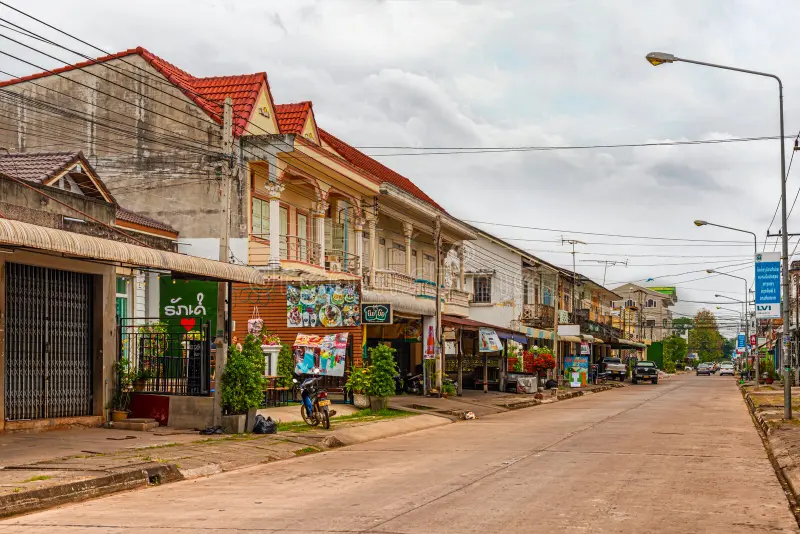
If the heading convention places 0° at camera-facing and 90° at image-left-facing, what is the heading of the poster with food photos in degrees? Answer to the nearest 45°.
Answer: approximately 0°

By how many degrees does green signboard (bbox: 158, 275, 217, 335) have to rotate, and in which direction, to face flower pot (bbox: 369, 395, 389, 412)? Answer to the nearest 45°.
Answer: approximately 135° to its left

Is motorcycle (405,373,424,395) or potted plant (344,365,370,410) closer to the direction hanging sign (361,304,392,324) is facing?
the potted plant

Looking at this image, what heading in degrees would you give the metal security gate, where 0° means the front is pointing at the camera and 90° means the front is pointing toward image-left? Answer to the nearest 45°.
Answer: approximately 315°
